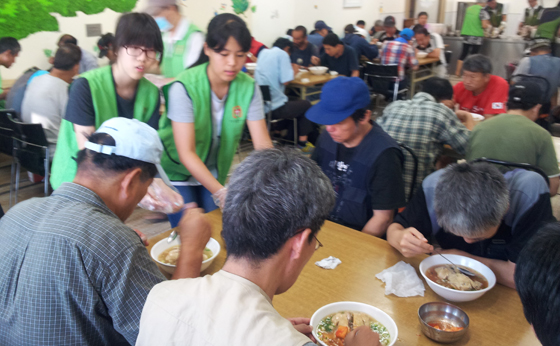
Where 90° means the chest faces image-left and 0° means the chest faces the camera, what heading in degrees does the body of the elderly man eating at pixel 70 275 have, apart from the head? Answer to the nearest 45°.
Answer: approximately 225°

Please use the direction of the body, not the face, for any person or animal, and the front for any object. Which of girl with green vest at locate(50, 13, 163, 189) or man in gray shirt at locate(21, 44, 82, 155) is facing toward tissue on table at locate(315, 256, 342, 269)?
the girl with green vest

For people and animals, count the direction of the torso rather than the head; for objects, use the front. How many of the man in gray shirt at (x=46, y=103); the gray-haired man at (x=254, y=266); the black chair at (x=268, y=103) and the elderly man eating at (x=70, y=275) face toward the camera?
0

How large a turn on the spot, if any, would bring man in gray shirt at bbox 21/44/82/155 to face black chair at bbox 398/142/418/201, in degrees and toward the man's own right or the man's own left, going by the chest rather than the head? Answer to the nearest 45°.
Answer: approximately 90° to the man's own right

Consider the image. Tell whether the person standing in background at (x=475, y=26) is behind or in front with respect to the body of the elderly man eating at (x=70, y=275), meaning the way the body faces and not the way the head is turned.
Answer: in front

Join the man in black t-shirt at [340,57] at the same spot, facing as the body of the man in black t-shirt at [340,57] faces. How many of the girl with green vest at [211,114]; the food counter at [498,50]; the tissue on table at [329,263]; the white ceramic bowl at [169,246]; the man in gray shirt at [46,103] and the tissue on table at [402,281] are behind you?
1

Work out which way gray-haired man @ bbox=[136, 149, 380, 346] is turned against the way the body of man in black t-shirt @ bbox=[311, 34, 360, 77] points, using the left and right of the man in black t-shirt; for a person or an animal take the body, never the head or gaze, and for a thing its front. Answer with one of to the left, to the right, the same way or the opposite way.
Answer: the opposite way

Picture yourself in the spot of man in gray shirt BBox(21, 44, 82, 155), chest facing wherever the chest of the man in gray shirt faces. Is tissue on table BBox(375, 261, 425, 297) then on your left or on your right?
on your right

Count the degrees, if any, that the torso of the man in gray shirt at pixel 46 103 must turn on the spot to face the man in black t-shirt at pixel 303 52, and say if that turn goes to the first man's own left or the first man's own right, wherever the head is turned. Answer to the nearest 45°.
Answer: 0° — they already face them

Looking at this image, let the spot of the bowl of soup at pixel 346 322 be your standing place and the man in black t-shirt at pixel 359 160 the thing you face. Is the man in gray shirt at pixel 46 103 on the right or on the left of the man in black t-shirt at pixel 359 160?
left

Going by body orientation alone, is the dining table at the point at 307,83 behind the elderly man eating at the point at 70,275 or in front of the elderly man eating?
in front

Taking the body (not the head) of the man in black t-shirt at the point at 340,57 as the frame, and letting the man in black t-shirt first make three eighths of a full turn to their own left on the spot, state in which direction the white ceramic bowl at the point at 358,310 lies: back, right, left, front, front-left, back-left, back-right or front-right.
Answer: right

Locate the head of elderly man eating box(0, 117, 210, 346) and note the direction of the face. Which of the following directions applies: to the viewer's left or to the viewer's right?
to the viewer's right

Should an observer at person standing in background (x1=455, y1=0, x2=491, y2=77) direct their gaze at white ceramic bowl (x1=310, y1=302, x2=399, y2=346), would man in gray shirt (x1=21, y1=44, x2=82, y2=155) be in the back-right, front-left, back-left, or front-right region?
front-right

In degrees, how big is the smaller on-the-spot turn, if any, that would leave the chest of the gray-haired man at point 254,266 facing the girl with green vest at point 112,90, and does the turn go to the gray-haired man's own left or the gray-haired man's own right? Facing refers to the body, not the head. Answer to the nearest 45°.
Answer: approximately 90° to the gray-haired man's own left

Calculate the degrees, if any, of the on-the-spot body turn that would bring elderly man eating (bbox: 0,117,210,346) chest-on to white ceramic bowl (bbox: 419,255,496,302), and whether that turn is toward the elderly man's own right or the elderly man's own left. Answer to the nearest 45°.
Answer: approximately 45° to the elderly man's own right

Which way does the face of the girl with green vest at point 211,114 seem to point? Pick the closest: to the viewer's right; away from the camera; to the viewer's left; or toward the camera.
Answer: toward the camera

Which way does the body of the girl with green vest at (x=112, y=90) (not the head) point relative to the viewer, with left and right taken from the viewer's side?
facing the viewer and to the right of the viewer
